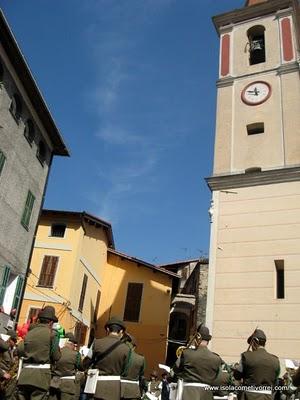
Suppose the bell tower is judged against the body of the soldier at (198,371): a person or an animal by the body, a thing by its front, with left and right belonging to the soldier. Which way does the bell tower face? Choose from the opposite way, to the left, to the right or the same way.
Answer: the opposite way

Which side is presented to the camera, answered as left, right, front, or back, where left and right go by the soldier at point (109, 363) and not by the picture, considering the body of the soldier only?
back

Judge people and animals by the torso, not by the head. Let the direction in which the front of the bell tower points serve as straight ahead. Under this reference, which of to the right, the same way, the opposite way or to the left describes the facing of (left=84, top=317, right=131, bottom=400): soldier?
the opposite way

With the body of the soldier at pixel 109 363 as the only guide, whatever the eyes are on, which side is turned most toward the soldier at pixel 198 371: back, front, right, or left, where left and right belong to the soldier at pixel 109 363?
right

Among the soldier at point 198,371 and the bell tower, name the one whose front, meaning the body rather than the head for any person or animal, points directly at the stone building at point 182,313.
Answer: the soldier

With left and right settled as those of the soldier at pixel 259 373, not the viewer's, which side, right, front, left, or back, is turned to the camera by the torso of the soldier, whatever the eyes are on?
back

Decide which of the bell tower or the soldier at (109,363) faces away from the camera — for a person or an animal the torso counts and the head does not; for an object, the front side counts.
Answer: the soldier

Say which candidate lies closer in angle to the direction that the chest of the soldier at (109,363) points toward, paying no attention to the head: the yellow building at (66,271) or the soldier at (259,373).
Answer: the yellow building

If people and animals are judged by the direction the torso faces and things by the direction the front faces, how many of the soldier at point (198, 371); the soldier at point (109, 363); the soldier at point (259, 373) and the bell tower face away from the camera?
3

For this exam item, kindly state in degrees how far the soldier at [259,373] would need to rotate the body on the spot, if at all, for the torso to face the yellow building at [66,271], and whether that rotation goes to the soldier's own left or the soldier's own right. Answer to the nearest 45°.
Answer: approximately 45° to the soldier's own left

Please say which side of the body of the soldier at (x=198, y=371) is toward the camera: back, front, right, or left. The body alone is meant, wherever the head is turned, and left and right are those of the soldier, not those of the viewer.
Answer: back

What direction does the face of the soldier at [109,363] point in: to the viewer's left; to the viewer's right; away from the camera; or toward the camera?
away from the camera

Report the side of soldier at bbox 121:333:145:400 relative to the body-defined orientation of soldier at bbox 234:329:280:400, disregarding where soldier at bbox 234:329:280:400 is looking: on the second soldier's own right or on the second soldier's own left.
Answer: on the second soldier's own left

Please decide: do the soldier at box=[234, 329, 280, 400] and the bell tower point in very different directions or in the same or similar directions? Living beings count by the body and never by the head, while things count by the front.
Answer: very different directions

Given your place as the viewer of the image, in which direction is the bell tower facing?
facing the viewer

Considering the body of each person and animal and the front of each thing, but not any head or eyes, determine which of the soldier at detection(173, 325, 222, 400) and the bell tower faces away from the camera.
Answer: the soldier
